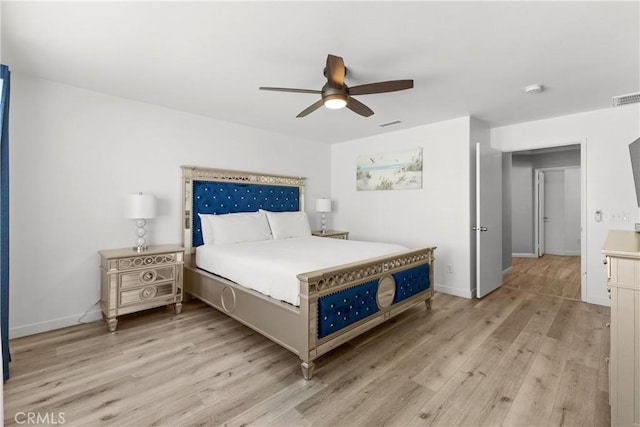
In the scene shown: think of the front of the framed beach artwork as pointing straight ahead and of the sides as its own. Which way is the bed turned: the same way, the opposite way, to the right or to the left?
to the left

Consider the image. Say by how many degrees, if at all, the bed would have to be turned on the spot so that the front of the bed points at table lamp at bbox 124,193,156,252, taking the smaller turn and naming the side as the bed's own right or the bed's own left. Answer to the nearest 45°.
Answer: approximately 135° to the bed's own right

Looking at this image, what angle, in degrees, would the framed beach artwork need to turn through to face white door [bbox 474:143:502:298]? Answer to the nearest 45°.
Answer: approximately 135° to its left

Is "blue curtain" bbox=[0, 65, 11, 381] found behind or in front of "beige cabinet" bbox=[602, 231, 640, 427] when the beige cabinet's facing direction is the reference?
in front

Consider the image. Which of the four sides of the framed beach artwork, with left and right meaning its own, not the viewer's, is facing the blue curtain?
front

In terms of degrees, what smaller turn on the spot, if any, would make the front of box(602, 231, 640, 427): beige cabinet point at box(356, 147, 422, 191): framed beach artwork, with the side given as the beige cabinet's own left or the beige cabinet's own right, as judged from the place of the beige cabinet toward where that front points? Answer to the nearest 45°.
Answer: approximately 45° to the beige cabinet's own right

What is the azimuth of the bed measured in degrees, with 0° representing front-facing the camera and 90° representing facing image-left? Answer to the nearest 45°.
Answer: approximately 315°

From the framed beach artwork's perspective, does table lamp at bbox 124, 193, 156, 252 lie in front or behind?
in front

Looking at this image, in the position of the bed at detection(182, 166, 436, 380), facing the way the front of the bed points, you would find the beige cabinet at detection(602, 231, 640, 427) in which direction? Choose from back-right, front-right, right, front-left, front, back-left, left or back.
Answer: front

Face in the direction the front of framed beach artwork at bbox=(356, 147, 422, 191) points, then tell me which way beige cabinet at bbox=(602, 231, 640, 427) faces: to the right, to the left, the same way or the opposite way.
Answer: to the right

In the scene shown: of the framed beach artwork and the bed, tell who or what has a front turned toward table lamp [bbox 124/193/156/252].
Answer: the framed beach artwork

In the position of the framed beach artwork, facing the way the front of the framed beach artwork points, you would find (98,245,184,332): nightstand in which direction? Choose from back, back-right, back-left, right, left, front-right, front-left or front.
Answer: front

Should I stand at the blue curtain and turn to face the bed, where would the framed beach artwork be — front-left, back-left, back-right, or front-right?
front-left

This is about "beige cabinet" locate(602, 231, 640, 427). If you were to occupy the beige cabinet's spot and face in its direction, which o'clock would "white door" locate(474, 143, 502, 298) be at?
The white door is roughly at 2 o'clock from the beige cabinet.

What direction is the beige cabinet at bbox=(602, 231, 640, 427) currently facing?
to the viewer's left

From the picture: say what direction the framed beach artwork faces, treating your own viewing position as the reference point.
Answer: facing the viewer and to the left of the viewer
